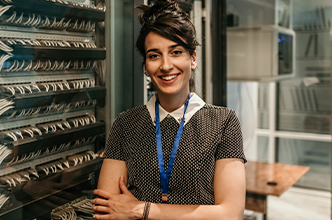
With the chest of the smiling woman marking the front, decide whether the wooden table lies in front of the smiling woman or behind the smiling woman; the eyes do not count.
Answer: behind

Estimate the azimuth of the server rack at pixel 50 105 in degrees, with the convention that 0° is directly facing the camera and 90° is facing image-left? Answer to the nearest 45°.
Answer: approximately 315°

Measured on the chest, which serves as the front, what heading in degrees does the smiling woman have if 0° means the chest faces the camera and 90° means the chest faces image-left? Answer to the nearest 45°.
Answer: approximately 0°

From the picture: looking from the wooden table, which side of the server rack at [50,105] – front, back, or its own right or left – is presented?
left
